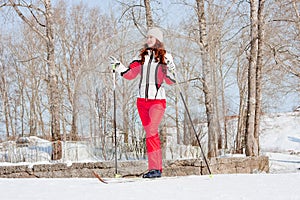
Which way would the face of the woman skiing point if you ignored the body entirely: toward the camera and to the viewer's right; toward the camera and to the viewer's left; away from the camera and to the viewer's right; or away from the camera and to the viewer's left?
toward the camera and to the viewer's left

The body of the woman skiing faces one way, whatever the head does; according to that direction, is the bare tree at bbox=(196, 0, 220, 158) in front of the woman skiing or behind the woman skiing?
behind

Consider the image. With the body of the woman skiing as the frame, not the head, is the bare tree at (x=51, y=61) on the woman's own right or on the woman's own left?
on the woman's own right
